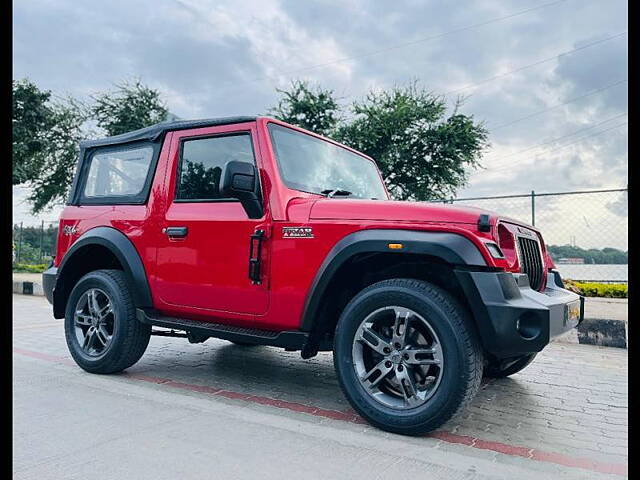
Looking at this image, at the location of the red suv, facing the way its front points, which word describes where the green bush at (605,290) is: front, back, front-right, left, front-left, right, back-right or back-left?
left

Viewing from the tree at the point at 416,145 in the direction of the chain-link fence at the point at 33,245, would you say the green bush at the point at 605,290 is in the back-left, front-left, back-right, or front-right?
back-left

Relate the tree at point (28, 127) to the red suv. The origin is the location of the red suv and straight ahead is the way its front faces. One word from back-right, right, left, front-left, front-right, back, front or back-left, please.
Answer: back

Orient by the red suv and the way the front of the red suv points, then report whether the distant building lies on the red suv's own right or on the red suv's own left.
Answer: on the red suv's own left

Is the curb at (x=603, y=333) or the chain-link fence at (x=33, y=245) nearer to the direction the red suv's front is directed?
the curb

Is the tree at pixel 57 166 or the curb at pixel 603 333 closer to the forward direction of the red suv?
the curb

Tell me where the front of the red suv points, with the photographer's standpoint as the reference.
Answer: facing the viewer and to the right of the viewer

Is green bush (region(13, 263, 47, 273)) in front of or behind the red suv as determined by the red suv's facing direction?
behind

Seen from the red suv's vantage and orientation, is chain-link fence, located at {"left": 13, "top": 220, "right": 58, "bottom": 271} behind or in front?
behind

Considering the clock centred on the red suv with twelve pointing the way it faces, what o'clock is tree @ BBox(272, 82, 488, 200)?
The tree is roughly at 8 o'clock from the red suv.

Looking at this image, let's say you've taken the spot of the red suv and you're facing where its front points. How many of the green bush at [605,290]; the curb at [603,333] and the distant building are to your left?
3

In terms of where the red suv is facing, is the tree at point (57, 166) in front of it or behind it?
behind
